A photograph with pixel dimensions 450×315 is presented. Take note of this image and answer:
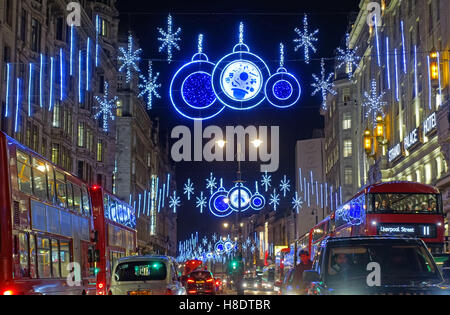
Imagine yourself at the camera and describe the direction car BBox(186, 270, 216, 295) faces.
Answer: facing away from the viewer

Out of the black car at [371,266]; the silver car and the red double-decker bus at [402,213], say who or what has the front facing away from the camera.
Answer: the silver car

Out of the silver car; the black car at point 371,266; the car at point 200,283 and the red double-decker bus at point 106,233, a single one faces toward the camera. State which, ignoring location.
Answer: the black car

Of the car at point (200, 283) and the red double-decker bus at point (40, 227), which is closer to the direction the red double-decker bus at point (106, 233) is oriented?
the car

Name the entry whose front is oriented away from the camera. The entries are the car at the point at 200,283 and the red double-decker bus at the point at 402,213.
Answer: the car

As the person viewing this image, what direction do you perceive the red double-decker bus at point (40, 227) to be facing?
facing away from the viewer and to the right of the viewer

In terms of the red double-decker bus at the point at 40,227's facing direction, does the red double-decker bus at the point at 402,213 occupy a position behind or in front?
in front

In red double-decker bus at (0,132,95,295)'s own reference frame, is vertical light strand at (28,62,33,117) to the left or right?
on its left
